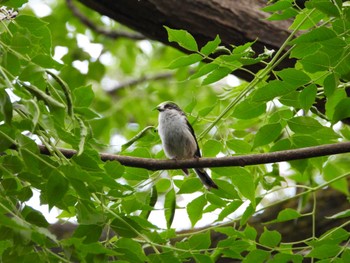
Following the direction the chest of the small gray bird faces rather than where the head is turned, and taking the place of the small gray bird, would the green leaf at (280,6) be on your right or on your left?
on your left

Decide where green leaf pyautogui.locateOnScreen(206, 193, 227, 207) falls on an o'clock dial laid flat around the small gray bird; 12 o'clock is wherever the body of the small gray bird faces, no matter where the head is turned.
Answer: The green leaf is roughly at 10 o'clock from the small gray bird.

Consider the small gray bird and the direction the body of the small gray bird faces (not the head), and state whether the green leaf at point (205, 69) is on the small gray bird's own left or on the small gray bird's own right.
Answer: on the small gray bird's own left

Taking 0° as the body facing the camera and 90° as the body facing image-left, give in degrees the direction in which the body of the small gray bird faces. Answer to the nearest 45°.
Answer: approximately 45°
